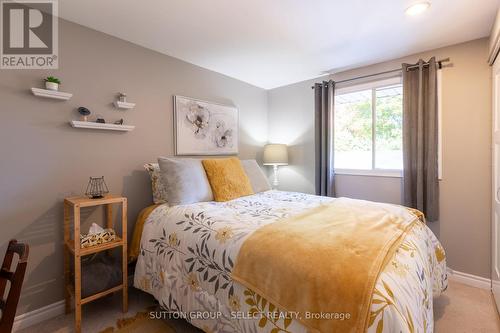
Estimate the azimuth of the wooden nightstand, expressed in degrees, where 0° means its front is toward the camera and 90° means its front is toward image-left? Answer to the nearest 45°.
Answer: approximately 315°

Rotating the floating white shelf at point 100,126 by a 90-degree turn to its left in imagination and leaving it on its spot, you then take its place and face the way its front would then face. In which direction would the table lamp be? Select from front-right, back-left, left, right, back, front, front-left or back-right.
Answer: front-right

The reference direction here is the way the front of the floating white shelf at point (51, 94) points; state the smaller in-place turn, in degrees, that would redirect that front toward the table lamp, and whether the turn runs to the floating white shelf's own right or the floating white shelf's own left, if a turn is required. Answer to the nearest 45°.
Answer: approximately 45° to the floating white shelf's own left

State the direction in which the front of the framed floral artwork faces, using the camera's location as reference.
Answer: facing the viewer and to the right of the viewer

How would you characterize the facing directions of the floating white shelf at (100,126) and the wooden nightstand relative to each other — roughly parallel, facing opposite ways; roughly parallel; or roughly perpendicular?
roughly parallel

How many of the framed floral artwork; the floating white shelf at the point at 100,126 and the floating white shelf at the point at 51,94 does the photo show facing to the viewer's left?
0

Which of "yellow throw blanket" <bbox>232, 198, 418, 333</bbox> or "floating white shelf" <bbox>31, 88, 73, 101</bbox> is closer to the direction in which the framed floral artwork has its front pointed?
the yellow throw blanket

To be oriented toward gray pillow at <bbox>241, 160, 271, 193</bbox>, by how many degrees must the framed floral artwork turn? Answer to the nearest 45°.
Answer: approximately 45° to its left

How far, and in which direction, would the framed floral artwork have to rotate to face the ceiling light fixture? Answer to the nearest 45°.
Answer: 0° — it already faces it

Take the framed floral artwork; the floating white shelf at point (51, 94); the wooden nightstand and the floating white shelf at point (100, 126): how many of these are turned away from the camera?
0

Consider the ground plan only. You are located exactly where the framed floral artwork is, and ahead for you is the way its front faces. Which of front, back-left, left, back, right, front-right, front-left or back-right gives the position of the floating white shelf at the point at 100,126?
right
